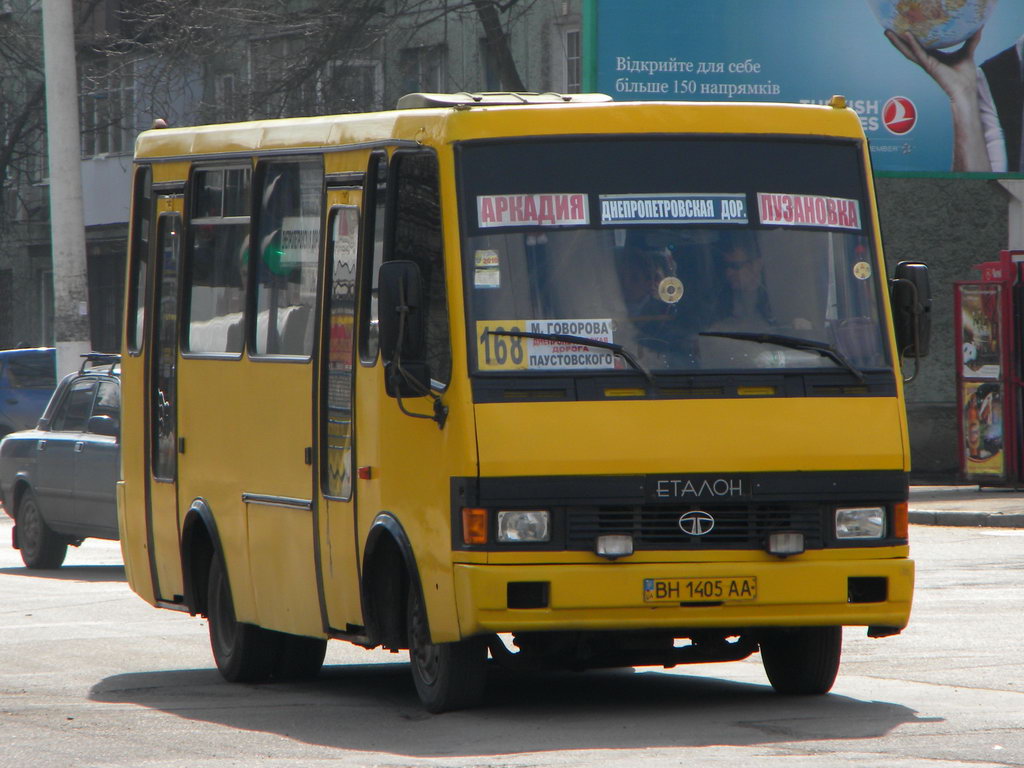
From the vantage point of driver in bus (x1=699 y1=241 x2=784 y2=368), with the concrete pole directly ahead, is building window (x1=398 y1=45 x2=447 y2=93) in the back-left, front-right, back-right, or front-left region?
front-right

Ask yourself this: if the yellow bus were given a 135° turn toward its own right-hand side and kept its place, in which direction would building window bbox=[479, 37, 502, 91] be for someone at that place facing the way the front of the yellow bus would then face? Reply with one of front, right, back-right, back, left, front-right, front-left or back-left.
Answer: right

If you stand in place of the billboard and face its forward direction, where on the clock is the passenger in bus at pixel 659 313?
The passenger in bus is roughly at 12 o'clock from the billboard.

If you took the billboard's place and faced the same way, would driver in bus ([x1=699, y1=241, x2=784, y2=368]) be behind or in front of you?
in front

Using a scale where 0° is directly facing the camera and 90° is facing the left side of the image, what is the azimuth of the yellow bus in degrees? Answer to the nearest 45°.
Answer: approximately 315°

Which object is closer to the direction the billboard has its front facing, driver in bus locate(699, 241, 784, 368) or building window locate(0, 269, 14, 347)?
the driver in bus

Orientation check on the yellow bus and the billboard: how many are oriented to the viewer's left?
0

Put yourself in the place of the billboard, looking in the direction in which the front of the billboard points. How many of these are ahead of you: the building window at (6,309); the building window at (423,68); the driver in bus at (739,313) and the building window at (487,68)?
1

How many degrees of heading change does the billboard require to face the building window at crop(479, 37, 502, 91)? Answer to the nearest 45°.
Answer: approximately 135° to its right

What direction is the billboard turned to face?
toward the camera

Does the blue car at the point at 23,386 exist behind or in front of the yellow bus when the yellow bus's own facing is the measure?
behind
